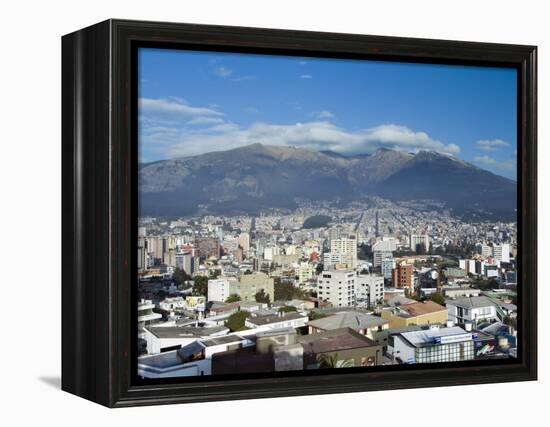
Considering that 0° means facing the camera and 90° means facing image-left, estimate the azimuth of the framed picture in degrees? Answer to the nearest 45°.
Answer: approximately 315°
